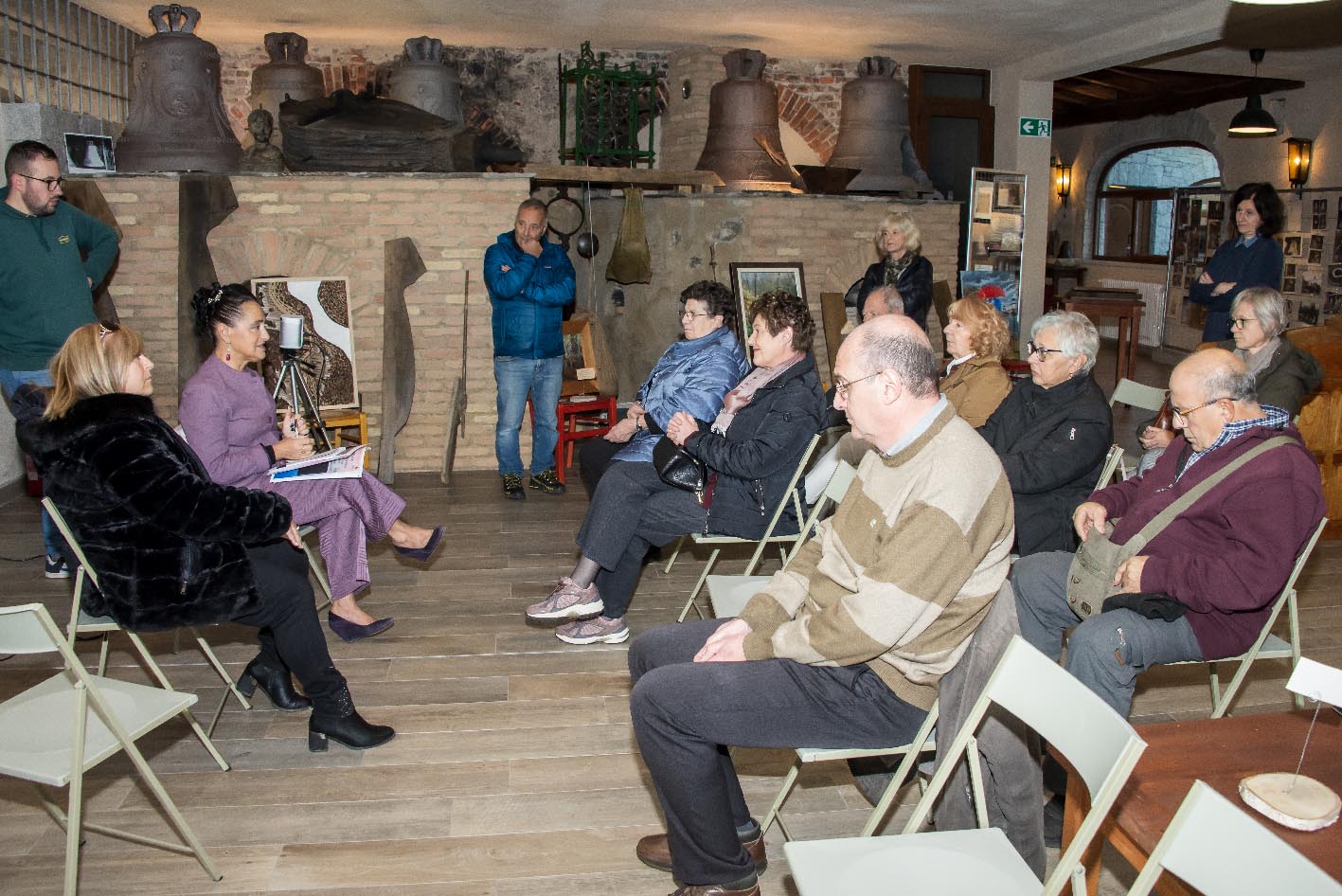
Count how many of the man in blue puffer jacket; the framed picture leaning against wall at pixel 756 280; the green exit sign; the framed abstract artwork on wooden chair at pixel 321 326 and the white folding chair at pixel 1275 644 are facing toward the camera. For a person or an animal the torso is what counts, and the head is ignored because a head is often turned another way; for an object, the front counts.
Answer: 4

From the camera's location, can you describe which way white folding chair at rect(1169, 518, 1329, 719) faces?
facing to the left of the viewer

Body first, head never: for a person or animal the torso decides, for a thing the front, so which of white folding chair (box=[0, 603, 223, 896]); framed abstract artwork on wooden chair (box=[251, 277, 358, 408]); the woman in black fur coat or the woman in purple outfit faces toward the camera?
the framed abstract artwork on wooden chair

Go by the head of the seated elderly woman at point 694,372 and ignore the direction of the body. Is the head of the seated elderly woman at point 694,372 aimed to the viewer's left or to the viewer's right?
to the viewer's left

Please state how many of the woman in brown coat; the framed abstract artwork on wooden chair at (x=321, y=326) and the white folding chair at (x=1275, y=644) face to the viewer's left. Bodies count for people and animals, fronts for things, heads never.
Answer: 2

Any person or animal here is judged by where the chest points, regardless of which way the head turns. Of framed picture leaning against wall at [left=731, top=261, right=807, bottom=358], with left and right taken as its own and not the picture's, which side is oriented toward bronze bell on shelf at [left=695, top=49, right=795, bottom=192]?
back

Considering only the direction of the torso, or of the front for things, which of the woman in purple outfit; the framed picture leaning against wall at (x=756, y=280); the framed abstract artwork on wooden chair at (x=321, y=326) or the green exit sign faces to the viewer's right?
the woman in purple outfit

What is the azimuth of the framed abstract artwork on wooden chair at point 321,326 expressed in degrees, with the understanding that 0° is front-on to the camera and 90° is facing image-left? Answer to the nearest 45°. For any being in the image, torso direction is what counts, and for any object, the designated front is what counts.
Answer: approximately 0°
